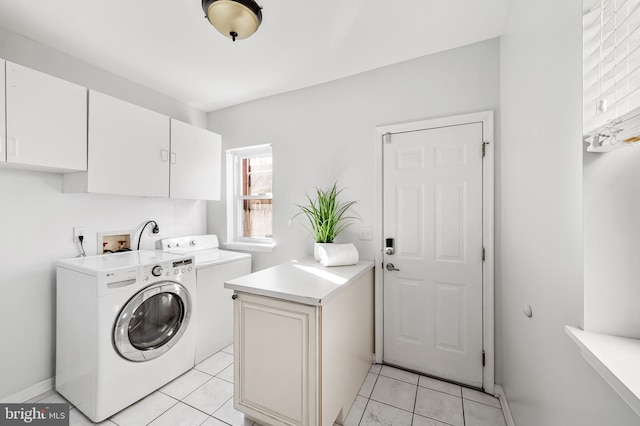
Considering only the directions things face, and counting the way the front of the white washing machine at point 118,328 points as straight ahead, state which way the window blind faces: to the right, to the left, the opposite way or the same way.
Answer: the opposite way

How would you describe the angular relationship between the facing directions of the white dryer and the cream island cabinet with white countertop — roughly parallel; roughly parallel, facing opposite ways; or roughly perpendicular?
roughly perpendicular

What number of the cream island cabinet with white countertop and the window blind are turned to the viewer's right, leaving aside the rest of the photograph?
0

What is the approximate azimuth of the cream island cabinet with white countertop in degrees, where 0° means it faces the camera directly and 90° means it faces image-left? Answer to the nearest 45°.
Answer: approximately 45°

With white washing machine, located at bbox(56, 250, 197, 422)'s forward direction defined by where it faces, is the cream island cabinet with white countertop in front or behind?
in front

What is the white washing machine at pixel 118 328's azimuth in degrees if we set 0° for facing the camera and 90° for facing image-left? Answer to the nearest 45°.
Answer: approximately 315°

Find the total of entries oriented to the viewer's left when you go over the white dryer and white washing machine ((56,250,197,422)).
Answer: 0

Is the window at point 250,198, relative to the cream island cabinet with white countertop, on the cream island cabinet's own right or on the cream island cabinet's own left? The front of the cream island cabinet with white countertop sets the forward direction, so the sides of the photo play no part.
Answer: on the cream island cabinet's own right

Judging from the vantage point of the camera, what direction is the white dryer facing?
facing the viewer and to the right of the viewer

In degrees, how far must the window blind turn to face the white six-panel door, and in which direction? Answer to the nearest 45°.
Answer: approximately 90° to its right

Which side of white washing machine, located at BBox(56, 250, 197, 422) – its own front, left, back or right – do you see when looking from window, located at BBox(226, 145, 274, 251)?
left
